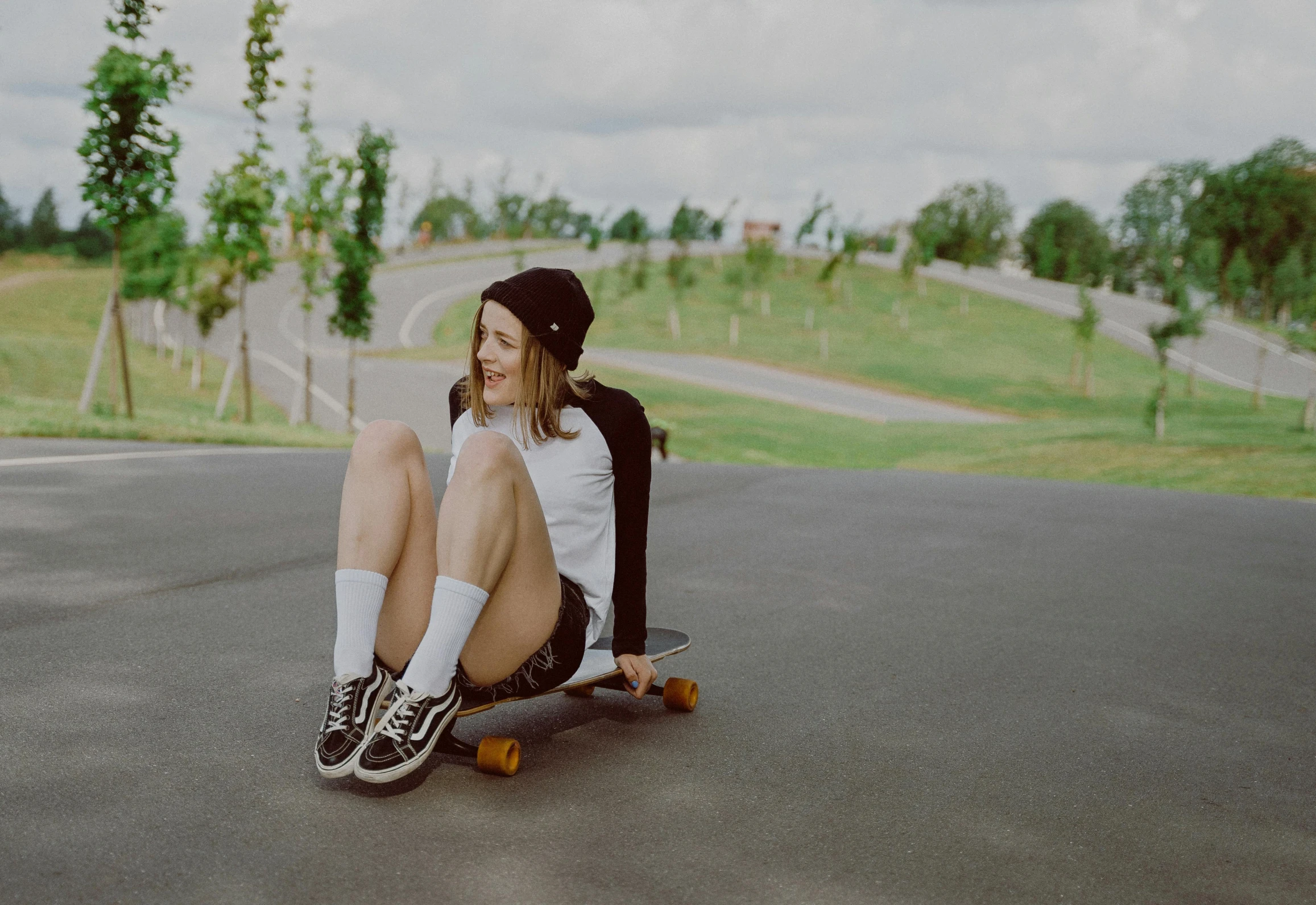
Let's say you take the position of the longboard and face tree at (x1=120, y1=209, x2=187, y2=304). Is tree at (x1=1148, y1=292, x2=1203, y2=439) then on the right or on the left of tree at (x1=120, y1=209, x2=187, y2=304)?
right

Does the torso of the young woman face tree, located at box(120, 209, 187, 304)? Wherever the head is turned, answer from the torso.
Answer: no

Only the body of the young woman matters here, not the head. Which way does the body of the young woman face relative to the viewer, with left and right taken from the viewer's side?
facing the viewer and to the left of the viewer

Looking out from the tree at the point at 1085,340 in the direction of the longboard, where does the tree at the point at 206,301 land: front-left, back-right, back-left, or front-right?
front-right

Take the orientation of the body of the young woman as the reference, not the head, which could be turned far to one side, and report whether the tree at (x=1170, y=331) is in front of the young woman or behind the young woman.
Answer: behind

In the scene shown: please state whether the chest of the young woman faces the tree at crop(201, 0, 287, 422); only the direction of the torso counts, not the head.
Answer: no

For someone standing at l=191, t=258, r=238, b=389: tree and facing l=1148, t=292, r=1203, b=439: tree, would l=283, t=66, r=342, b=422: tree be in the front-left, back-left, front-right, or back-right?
front-right

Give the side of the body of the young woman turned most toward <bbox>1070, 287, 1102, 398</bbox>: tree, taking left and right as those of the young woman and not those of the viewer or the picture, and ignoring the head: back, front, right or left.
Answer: back

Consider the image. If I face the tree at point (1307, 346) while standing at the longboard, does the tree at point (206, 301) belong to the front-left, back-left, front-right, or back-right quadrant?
front-left

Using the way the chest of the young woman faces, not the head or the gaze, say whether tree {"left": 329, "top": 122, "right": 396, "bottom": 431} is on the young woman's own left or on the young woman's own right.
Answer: on the young woman's own right

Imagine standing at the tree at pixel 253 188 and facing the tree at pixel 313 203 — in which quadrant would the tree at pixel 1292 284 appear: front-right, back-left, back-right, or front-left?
front-right

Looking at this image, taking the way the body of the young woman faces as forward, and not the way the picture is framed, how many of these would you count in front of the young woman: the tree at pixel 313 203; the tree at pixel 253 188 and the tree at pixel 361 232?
0

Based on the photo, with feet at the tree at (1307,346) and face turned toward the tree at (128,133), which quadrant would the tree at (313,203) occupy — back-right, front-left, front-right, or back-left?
front-right

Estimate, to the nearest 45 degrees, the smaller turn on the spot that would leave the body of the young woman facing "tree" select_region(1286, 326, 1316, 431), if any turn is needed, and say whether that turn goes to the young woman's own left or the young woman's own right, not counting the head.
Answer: approximately 180°

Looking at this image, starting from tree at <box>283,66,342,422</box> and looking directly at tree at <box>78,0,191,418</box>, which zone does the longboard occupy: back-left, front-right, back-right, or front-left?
front-left

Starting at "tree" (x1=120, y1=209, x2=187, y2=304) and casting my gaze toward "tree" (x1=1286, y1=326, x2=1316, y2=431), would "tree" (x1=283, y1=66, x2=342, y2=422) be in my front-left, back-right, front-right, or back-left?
front-right

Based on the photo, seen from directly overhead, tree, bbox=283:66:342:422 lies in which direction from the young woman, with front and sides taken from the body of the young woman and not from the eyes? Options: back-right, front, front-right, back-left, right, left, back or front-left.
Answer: back-right

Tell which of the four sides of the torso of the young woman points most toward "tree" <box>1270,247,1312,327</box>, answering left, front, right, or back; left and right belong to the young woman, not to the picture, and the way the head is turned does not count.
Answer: back
